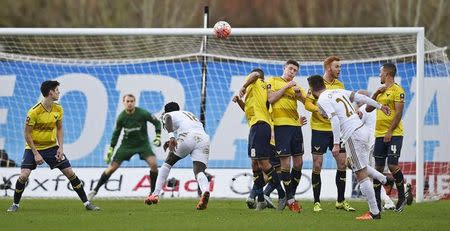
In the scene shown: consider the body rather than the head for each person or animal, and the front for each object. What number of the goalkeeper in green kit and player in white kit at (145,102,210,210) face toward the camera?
1

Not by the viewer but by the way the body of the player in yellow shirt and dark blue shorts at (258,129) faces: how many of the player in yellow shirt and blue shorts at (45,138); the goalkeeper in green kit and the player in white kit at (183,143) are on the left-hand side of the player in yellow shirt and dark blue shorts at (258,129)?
0

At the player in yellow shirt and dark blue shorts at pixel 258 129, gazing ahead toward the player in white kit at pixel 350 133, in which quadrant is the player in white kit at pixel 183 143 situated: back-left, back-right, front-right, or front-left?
back-right

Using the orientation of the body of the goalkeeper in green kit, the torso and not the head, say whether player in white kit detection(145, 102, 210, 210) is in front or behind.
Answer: in front

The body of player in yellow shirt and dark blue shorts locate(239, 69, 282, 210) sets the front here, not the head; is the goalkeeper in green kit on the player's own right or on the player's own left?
on the player's own right

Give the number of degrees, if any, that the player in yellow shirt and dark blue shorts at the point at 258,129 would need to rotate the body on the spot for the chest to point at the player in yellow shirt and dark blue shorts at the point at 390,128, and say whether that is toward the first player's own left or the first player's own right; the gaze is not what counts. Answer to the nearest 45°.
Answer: approximately 135° to the first player's own left

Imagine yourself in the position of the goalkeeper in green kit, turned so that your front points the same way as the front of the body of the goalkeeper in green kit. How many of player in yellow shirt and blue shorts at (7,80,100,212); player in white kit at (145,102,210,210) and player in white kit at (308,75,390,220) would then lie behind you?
0

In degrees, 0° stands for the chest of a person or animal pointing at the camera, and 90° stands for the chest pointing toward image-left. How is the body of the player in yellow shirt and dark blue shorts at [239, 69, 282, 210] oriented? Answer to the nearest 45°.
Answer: approximately 45°

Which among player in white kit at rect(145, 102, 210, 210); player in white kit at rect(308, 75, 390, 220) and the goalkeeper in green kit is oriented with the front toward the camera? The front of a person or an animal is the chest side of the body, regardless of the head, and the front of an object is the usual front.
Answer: the goalkeeper in green kit

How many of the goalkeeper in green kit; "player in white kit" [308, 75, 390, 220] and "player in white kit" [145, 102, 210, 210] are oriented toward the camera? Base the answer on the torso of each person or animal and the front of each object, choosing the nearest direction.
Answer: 1

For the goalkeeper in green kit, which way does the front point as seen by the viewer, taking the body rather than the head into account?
toward the camera

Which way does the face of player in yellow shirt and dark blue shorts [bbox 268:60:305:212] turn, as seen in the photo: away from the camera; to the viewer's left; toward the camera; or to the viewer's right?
toward the camera
